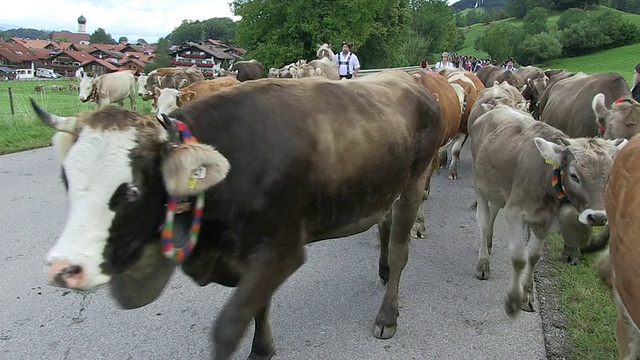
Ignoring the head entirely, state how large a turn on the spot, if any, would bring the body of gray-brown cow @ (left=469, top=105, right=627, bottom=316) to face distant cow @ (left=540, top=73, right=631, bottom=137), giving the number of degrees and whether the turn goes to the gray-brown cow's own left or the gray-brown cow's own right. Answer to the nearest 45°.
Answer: approximately 135° to the gray-brown cow's own left

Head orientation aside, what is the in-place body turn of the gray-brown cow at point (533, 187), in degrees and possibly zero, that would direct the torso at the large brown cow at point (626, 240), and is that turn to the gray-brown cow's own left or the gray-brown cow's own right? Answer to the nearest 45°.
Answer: approximately 45° to the gray-brown cow's own right

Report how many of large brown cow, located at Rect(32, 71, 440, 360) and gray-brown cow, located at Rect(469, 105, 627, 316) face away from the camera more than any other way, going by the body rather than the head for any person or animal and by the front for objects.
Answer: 0

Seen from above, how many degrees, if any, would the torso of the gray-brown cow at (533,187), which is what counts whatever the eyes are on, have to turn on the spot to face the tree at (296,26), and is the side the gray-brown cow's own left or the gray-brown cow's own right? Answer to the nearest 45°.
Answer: approximately 180°

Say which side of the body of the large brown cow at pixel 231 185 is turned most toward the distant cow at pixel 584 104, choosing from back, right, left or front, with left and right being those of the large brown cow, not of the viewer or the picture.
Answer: back

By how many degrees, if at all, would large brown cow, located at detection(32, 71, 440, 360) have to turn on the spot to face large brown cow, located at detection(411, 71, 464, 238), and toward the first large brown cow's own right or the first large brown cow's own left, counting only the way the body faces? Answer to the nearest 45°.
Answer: approximately 180°

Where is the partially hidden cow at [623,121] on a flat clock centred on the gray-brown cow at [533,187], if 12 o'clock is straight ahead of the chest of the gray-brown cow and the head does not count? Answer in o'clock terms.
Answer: The partially hidden cow is roughly at 8 o'clock from the gray-brown cow.

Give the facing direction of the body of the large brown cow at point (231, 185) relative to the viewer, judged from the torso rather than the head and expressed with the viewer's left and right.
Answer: facing the viewer and to the left of the viewer

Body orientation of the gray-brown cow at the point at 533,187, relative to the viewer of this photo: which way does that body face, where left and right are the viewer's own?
facing the viewer and to the right of the viewer

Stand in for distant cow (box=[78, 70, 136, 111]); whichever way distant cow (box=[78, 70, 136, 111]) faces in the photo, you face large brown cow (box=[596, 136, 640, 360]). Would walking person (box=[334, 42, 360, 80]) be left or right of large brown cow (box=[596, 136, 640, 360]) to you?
left

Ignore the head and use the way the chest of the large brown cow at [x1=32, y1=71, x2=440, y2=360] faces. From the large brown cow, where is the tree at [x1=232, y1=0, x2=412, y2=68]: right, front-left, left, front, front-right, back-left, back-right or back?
back-right

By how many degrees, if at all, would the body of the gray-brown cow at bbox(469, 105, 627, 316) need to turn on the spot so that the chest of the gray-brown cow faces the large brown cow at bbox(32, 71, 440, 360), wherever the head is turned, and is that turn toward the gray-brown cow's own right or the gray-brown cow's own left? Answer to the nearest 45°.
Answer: approximately 90° to the gray-brown cow's own right

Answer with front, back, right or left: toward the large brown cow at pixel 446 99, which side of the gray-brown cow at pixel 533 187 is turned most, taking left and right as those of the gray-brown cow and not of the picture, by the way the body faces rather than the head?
back

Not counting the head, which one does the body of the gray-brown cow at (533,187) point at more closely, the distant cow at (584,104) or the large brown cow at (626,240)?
the large brown cow
